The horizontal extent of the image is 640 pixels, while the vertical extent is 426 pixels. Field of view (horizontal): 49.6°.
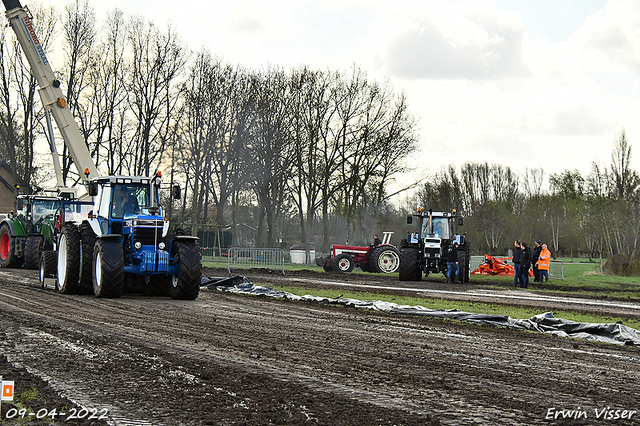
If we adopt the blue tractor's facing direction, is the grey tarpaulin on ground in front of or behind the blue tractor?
in front

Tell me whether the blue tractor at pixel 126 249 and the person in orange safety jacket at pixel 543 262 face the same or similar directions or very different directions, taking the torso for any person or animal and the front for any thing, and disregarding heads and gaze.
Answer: very different directions

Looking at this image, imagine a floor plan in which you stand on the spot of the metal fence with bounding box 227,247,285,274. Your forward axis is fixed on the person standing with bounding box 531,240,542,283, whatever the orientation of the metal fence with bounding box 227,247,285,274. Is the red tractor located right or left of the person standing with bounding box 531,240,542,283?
left

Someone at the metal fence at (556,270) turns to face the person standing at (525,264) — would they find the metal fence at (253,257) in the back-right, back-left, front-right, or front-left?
front-right

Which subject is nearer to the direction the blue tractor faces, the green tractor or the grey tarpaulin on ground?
the grey tarpaulin on ground

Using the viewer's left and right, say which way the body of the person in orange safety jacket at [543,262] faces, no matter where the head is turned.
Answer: facing to the left of the viewer
